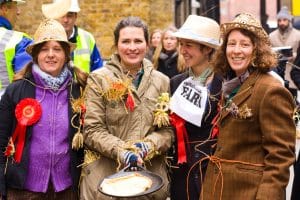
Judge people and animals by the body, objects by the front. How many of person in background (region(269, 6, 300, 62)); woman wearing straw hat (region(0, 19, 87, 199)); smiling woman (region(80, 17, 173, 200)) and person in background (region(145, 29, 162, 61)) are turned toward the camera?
4

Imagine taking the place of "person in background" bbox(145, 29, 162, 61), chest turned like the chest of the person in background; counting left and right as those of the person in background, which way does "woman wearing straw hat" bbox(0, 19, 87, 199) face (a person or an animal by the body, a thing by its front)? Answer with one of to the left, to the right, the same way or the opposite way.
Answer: the same way

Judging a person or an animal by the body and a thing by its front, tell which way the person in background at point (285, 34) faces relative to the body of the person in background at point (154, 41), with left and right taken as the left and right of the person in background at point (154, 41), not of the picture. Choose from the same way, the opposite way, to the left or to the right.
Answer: the same way

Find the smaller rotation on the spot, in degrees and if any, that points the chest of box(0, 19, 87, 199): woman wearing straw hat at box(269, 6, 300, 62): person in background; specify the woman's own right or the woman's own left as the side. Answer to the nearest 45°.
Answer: approximately 135° to the woman's own left

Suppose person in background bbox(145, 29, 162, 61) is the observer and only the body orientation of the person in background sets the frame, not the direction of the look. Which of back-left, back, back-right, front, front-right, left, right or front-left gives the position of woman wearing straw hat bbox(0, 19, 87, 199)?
front

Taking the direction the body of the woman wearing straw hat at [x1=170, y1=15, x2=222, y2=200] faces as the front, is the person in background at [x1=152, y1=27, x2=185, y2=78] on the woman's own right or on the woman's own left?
on the woman's own right

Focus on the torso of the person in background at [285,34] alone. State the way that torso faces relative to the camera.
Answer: toward the camera

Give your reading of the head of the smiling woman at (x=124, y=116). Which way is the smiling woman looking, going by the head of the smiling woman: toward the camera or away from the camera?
toward the camera

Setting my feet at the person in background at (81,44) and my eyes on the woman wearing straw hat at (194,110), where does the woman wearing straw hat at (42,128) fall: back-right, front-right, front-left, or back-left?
front-right

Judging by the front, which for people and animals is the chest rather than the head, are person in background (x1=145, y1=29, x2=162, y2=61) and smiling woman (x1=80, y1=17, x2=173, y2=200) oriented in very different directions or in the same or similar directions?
same or similar directions

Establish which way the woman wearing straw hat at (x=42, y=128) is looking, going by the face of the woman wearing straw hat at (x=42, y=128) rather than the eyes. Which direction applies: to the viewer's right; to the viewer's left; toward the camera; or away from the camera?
toward the camera

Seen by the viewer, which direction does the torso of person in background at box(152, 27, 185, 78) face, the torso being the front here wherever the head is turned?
toward the camera

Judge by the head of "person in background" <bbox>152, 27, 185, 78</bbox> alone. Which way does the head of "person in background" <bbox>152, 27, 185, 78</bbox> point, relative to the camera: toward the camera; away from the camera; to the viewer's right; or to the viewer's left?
toward the camera

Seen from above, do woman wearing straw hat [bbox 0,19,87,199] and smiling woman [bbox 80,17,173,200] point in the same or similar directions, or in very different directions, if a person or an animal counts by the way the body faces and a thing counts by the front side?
same or similar directions

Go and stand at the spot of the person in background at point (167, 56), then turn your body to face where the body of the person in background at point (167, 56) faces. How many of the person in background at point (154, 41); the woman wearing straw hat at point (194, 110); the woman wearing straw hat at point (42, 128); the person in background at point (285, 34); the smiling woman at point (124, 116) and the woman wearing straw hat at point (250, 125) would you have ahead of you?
4

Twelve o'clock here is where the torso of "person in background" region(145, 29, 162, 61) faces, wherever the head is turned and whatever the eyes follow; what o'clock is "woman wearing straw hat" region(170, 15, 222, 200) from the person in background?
The woman wearing straw hat is roughly at 12 o'clock from the person in background.

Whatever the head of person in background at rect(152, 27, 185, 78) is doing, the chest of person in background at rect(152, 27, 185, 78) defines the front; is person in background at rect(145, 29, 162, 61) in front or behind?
behind

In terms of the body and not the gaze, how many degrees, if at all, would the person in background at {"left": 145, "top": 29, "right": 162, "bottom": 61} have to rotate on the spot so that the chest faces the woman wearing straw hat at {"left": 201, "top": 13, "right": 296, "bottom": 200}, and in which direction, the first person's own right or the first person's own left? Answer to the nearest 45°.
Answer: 0° — they already face them
